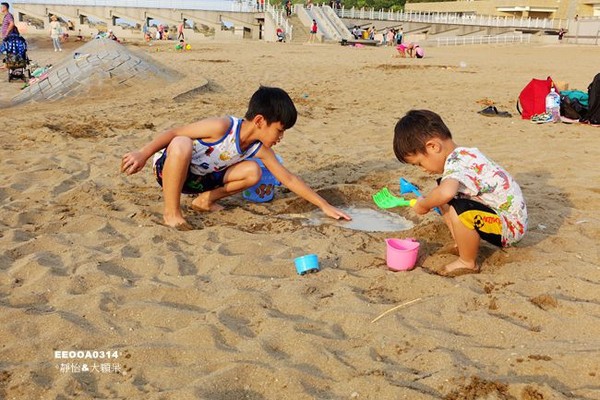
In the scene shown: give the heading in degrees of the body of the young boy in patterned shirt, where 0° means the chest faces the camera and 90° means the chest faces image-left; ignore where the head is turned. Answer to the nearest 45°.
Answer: approximately 90°

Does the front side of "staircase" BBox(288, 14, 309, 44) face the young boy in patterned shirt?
yes

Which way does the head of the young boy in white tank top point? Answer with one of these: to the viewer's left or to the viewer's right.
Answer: to the viewer's right

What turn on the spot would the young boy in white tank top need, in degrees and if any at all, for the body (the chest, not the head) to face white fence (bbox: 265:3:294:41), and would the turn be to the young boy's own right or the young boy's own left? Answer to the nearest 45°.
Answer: approximately 135° to the young boy's own left

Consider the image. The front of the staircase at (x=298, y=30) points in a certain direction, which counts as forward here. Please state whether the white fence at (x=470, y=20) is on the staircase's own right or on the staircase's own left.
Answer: on the staircase's own left

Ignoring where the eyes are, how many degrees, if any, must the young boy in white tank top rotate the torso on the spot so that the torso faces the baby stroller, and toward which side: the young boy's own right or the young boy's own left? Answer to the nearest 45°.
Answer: approximately 180°

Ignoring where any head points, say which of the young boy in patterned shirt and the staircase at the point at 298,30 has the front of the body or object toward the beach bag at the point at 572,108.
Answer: the staircase

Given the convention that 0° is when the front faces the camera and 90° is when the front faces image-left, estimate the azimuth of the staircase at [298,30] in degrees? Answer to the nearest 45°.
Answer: approximately 0°

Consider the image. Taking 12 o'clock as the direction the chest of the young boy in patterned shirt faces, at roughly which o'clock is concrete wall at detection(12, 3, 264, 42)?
The concrete wall is roughly at 2 o'clock from the young boy in patterned shirt.

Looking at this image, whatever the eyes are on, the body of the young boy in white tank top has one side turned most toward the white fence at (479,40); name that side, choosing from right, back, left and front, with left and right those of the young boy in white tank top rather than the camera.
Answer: left

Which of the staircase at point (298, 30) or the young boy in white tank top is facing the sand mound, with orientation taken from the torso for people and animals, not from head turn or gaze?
the staircase
